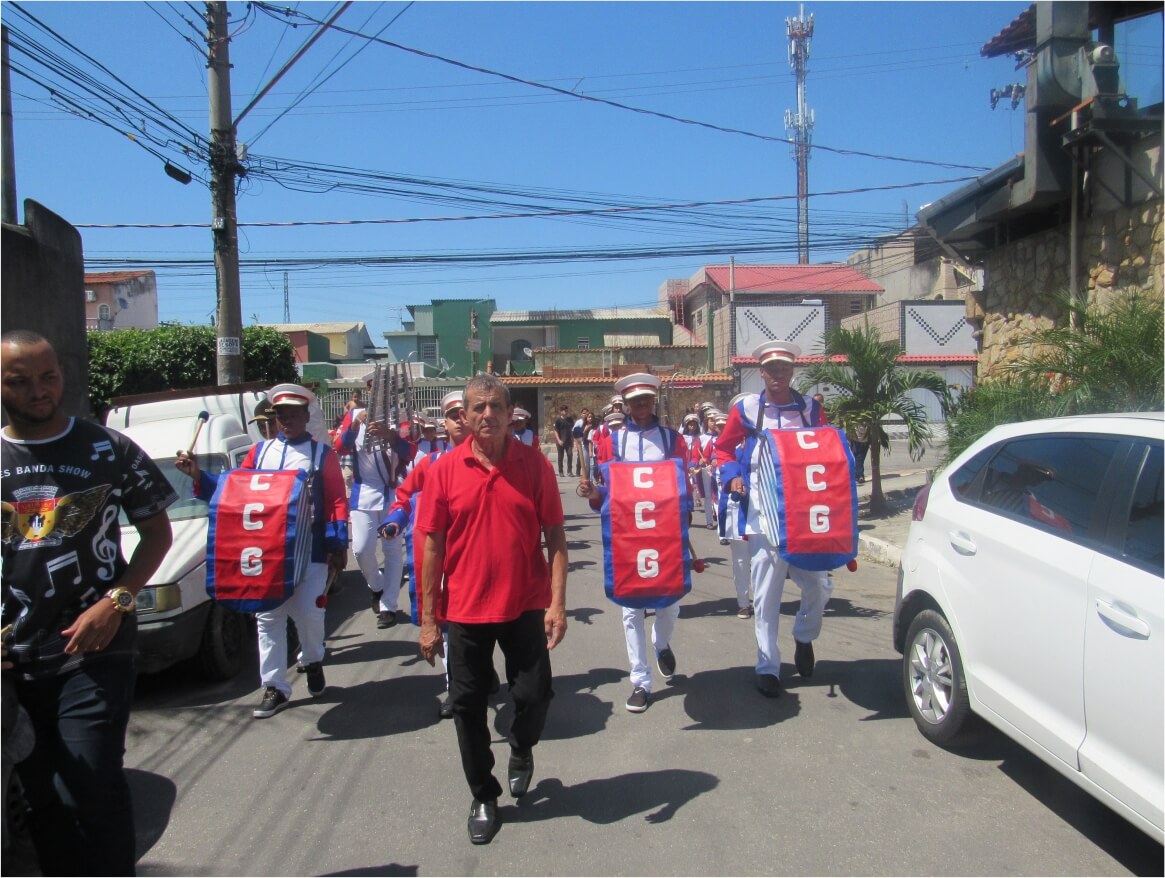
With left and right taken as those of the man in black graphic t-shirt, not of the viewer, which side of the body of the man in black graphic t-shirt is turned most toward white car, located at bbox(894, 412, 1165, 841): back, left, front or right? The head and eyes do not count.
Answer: left

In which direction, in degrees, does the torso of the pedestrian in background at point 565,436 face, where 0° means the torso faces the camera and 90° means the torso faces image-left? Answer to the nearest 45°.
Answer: approximately 0°

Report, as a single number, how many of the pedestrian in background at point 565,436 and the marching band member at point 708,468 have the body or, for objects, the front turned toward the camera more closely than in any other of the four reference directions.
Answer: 2

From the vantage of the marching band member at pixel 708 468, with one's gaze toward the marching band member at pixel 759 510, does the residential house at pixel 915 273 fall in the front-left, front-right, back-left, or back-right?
back-left

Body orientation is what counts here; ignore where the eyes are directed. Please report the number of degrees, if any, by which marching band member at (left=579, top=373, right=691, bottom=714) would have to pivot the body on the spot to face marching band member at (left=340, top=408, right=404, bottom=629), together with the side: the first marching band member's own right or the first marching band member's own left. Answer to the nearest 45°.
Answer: approximately 135° to the first marching band member's own right

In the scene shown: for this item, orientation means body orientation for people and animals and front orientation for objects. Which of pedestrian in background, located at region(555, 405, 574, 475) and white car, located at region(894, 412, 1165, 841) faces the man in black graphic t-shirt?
the pedestrian in background

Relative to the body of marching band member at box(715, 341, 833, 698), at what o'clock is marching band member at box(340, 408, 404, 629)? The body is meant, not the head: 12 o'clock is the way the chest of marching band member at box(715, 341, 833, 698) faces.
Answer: marching band member at box(340, 408, 404, 629) is roughly at 4 o'clock from marching band member at box(715, 341, 833, 698).

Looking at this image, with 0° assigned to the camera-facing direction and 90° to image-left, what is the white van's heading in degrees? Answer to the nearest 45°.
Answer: approximately 45°
